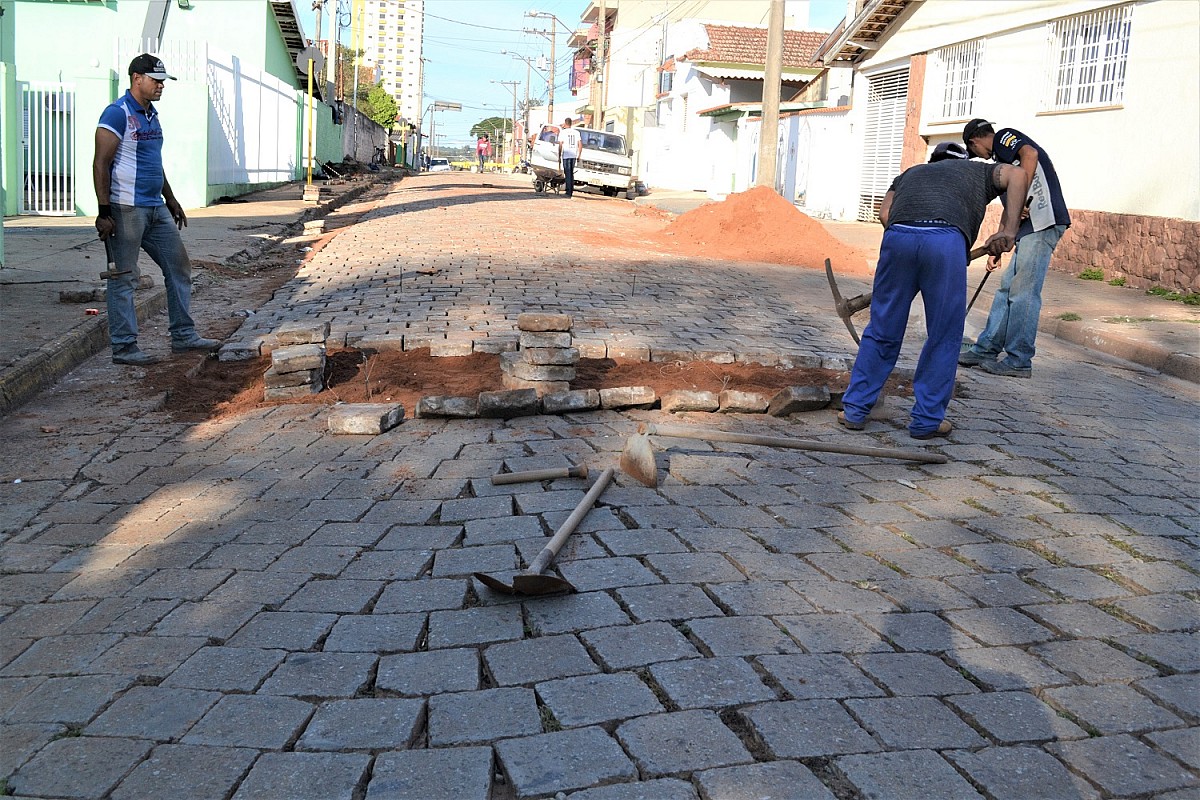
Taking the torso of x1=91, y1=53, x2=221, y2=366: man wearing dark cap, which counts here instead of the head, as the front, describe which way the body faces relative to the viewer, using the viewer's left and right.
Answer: facing the viewer and to the right of the viewer

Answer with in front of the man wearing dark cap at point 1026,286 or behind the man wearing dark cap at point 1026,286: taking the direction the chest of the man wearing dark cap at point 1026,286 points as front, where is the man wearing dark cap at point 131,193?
in front

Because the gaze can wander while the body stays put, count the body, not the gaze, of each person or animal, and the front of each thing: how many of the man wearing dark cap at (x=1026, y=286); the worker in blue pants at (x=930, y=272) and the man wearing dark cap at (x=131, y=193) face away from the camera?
1

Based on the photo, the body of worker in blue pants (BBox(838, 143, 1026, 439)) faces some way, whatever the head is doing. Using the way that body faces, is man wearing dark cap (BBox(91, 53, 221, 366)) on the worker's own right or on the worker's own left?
on the worker's own left

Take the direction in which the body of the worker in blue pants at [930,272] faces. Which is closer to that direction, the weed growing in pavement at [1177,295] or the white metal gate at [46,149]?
the weed growing in pavement

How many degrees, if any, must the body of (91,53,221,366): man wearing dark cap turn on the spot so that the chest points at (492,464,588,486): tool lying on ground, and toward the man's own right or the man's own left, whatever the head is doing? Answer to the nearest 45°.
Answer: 0° — they already face it

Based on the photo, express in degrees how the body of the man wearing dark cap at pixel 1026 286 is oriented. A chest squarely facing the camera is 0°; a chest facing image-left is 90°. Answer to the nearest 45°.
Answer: approximately 90°

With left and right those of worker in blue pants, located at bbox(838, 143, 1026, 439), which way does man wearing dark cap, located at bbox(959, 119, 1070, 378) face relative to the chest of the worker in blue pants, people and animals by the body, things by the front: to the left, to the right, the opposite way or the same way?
to the left

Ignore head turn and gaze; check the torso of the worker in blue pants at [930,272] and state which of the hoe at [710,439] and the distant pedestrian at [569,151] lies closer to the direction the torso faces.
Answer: the distant pedestrian

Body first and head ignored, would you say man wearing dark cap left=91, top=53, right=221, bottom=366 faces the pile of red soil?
no

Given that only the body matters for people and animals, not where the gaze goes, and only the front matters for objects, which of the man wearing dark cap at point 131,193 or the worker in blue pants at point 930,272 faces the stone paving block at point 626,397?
the man wearing dark cap

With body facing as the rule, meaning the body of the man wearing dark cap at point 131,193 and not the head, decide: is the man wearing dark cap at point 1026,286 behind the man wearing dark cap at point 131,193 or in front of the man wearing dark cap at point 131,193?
in front

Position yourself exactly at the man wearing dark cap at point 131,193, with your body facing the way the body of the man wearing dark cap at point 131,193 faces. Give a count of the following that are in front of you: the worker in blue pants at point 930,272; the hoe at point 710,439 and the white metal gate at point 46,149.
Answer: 2

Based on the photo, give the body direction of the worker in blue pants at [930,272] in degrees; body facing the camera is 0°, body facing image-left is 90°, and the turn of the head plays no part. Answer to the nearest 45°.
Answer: approximately 180°
